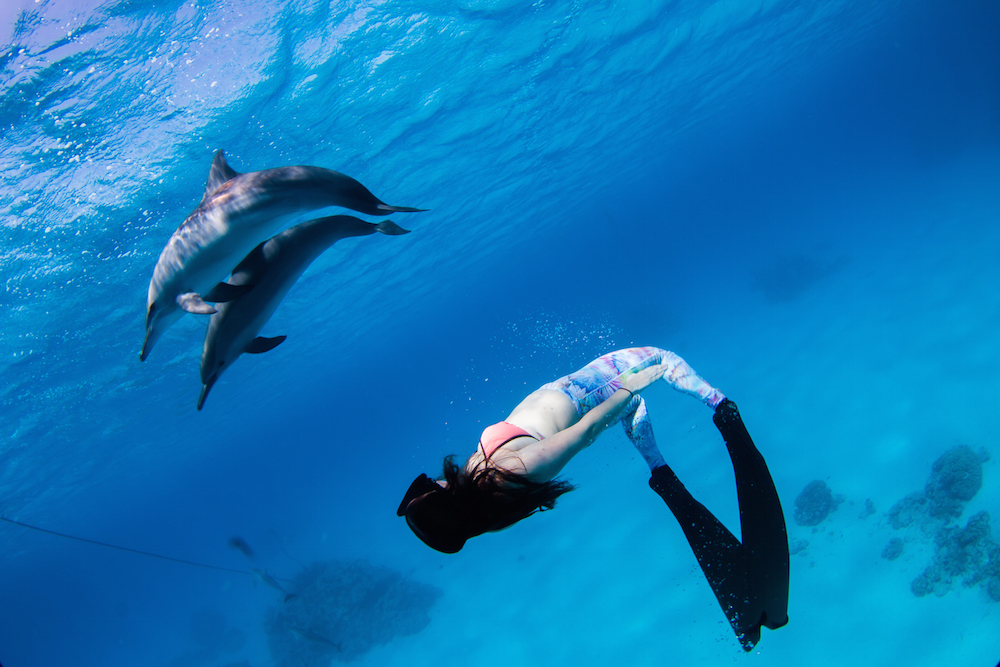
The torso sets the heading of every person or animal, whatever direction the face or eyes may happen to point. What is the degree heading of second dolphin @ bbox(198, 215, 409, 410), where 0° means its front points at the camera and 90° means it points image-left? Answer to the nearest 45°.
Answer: approximately 90°

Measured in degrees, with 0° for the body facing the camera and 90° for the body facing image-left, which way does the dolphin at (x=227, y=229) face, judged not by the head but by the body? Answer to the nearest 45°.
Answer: approximately 90°
